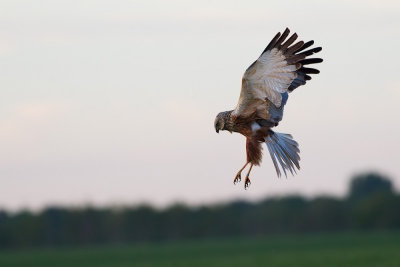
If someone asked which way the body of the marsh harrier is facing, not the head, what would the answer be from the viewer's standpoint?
to the viewer's left
